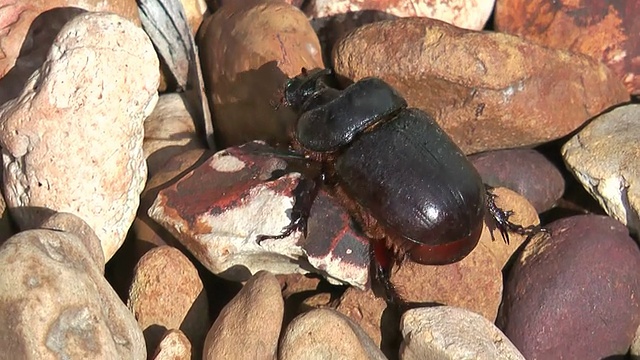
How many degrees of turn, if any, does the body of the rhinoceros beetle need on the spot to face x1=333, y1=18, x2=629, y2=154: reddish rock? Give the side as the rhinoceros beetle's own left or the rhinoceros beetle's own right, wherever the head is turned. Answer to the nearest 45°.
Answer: approximately 90° to the rhinoceros beetle's own right

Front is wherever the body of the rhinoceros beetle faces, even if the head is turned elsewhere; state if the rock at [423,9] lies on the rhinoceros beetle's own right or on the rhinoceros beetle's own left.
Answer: on the rhinoceros beetle's own right

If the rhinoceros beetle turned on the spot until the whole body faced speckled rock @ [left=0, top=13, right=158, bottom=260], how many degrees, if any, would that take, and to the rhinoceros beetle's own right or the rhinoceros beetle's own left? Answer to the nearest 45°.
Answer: approximately 45° to the rhinoceros beetle's own left

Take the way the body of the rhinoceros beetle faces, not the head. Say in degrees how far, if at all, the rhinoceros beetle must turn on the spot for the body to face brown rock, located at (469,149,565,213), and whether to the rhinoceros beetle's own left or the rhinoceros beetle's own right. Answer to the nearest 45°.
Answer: approximately 135° to the rhinoceros beetle's own right

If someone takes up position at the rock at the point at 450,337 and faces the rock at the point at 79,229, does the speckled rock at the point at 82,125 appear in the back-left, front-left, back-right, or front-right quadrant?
front-right

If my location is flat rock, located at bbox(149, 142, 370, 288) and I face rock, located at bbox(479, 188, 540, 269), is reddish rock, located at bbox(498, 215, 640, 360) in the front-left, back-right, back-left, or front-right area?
front-right

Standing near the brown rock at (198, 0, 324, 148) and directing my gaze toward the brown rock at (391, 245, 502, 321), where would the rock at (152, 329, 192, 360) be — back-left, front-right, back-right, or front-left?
front-right

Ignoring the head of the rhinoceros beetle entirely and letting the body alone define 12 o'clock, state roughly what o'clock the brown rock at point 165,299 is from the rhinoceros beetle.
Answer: The brown rock is roughly at 10 o'clock from the rhinoceros beetle.

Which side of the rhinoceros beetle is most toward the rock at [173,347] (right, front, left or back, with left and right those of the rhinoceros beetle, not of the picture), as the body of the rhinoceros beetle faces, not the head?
left

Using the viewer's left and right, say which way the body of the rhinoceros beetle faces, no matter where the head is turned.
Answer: facing away from the viewer and to the left of the viewer

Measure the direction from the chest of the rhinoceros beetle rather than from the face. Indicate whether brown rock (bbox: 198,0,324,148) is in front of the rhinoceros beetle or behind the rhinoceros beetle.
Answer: in front

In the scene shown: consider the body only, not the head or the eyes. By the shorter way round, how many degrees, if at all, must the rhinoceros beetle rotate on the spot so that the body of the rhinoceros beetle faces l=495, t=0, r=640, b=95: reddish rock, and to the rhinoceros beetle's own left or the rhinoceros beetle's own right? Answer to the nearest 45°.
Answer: approximately 90° to the rhinoceros beetle's own right

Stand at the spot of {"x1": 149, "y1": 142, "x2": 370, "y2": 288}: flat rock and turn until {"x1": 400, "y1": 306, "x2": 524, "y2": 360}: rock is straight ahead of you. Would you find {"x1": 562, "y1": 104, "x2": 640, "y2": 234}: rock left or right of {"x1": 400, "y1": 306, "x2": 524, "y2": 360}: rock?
left
